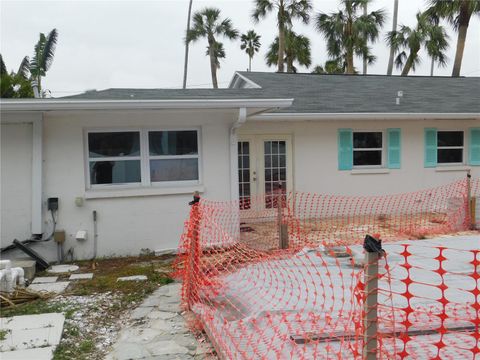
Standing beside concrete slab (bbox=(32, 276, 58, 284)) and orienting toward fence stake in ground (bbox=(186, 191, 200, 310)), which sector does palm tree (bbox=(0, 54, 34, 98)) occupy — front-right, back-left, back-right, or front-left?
back-left

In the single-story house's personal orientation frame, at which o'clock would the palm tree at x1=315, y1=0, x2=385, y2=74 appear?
The palm tree is roughly at 7 o'clock from the single-story house.

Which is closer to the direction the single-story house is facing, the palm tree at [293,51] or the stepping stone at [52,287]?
the stepping stone

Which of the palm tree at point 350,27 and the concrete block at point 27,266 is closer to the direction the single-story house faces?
the concrete block

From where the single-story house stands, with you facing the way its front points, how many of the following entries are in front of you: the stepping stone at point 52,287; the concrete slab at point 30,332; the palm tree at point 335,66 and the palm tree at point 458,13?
2

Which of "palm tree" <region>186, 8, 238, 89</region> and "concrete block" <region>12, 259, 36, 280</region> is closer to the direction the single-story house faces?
the concrete block

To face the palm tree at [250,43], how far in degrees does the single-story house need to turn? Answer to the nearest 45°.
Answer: approximately 180°

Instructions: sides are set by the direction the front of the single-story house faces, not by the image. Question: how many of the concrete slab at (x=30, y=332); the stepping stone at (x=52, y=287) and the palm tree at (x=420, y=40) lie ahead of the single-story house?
2

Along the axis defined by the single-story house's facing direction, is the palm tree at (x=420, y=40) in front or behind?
behind

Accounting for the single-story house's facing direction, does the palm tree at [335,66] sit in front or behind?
behind

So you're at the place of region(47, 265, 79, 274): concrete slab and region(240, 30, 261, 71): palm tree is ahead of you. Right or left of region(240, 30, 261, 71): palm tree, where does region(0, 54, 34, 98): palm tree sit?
left

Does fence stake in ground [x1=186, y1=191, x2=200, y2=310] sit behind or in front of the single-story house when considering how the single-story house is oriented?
in front

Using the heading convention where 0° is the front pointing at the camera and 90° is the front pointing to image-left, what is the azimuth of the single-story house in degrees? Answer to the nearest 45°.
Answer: approximately 0°

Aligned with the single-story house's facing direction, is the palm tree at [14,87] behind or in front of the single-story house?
behind

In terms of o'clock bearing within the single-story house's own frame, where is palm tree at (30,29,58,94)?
The palm tree is roughly at 5 o'clock from the single-story house.

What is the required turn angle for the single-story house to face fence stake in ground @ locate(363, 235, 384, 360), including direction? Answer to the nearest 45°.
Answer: approximately 45° to its left
